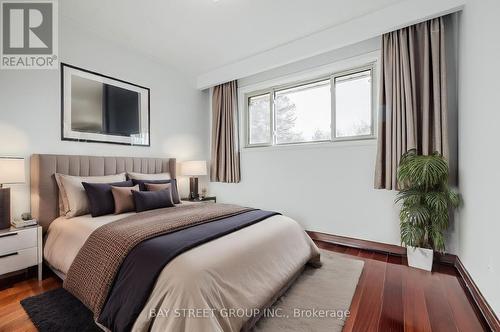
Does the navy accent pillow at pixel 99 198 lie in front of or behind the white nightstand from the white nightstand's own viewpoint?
in front

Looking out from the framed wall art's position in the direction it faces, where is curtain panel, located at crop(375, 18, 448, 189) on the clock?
The curtain panel is roughly at 12 o'clock from the framed wall art.

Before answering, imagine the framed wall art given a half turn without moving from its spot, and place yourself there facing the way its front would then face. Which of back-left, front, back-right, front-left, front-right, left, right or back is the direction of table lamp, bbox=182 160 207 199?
back-right

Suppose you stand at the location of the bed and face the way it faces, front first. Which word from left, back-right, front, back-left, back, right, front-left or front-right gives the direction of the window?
left

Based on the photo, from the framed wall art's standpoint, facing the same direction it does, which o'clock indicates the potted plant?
The potted plant is roughly at 12 o'clock from the framed wall art.

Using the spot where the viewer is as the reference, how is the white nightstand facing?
facing the viewer and to the right of the viewer

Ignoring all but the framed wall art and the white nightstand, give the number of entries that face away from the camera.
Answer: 0

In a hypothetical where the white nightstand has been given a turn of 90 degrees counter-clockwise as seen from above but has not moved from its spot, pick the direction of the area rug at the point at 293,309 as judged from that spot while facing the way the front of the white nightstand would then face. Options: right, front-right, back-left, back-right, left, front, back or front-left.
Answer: right

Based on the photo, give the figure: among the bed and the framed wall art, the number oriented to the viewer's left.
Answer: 0

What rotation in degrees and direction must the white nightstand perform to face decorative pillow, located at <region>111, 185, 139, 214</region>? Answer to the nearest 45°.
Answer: approximately 45° to its left

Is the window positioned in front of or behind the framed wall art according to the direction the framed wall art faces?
in front
